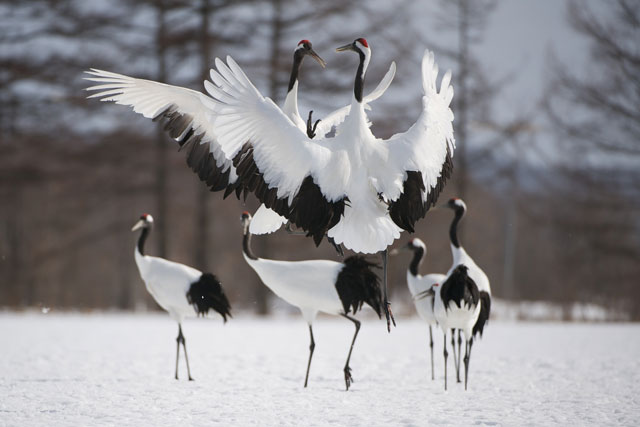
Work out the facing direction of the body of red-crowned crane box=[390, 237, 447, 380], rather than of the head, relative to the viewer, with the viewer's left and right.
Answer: facing to the left of the viewer

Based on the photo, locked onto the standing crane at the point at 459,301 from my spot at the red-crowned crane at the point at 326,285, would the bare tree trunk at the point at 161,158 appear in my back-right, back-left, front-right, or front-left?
back-left

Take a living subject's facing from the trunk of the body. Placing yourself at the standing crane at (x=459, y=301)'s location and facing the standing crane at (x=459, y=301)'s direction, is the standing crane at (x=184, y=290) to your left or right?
on your left

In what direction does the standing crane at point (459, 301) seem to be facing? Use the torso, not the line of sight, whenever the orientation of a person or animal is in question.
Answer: away from the camera

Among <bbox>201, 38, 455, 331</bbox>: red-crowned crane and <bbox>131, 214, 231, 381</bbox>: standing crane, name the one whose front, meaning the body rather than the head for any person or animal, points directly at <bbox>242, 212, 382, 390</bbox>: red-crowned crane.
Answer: <bbox>201, 38, 455, 331</bbox>: red-crowned crane

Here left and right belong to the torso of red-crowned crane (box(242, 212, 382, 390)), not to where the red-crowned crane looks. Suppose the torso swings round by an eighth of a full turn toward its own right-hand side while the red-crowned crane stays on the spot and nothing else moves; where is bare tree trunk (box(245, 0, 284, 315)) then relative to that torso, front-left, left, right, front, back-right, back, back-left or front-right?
front-right

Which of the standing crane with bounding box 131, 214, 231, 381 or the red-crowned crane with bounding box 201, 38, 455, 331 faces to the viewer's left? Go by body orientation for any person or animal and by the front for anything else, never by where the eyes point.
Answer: the standing crane

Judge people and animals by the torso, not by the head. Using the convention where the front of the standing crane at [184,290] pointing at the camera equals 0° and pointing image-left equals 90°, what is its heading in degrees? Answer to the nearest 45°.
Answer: approximately 90°

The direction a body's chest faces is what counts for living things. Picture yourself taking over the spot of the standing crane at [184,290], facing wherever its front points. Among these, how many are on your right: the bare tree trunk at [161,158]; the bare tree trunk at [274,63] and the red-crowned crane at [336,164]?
2

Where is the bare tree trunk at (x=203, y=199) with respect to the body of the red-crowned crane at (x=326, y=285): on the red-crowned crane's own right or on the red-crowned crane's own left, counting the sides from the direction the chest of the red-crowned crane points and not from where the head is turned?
on the red-crowned crane's own right
